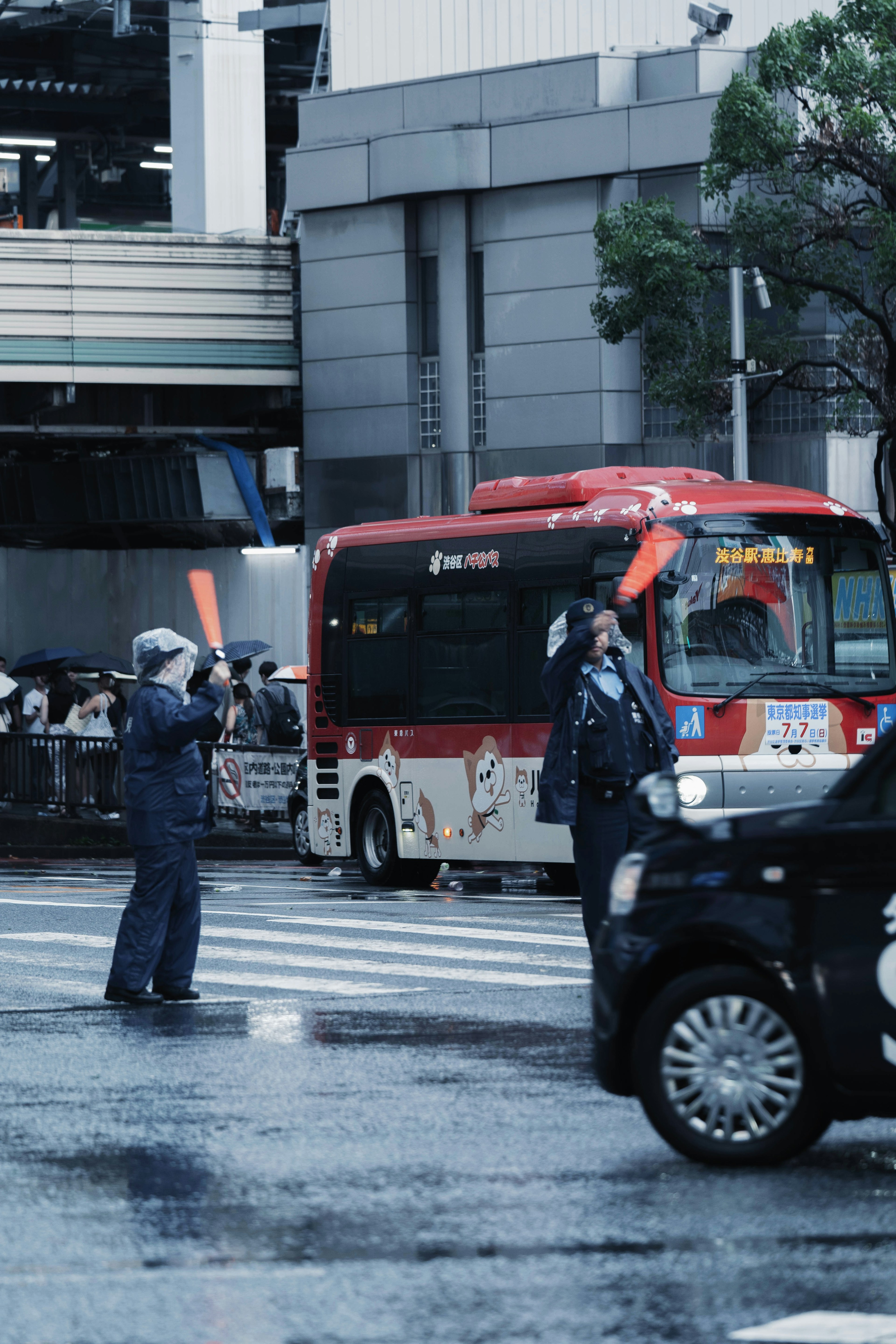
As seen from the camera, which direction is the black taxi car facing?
to the viewer's left

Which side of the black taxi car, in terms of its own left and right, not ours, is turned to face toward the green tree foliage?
right

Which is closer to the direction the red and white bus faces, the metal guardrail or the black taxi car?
the black taxi car

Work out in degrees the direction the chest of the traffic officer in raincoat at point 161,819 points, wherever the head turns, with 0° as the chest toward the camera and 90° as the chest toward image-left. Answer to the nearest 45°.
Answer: approximately 270°

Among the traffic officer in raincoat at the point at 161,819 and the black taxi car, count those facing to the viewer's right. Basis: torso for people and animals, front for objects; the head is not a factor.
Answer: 1

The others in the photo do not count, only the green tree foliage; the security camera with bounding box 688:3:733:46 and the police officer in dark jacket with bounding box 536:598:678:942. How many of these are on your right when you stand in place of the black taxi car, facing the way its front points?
3

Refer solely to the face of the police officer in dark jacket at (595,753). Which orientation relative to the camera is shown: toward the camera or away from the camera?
toward the camera

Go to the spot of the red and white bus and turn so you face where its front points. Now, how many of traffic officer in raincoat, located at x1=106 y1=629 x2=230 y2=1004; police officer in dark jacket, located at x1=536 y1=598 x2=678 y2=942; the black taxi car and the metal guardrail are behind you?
1
